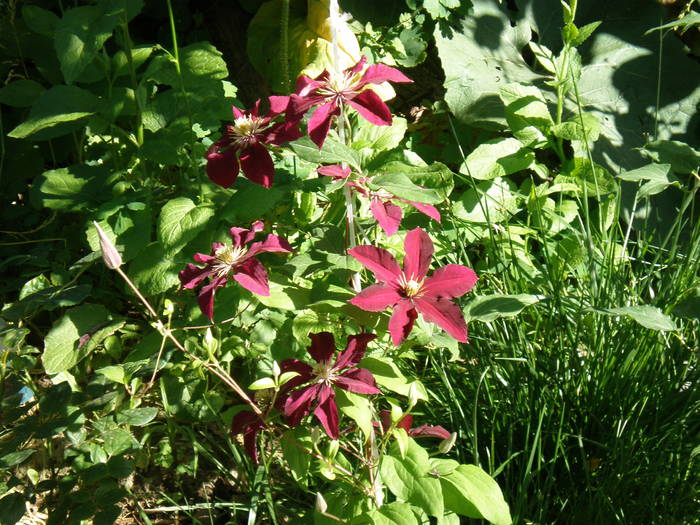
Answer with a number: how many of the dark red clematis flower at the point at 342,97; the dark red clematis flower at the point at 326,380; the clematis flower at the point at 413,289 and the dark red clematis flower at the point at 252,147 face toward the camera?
4

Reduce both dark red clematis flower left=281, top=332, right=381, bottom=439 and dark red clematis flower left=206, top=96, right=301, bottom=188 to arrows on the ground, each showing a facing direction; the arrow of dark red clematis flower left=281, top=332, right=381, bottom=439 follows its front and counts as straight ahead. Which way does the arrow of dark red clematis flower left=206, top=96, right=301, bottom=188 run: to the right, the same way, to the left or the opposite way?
the same way

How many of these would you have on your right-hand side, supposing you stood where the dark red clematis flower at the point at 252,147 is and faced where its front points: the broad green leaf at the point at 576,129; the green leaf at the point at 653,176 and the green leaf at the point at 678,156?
0

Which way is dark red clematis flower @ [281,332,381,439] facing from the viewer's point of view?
toward the camera

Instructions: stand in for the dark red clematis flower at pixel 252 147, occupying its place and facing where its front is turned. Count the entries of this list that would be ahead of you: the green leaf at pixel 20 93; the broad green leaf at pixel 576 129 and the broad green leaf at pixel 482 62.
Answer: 0

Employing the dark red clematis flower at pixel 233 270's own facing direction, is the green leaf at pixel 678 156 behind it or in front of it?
behind

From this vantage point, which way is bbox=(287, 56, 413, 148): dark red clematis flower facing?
toward the camera

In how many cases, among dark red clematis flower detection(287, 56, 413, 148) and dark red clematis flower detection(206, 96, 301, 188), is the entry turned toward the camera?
2

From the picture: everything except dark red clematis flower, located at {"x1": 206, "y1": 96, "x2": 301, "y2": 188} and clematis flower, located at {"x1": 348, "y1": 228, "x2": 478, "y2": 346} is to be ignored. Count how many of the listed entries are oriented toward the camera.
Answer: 2

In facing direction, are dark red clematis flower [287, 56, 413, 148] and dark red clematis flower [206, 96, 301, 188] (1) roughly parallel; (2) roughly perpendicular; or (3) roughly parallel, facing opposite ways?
roughly parallel

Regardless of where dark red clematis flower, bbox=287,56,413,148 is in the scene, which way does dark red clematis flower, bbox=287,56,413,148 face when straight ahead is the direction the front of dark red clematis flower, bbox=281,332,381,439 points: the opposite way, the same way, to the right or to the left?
the same way
